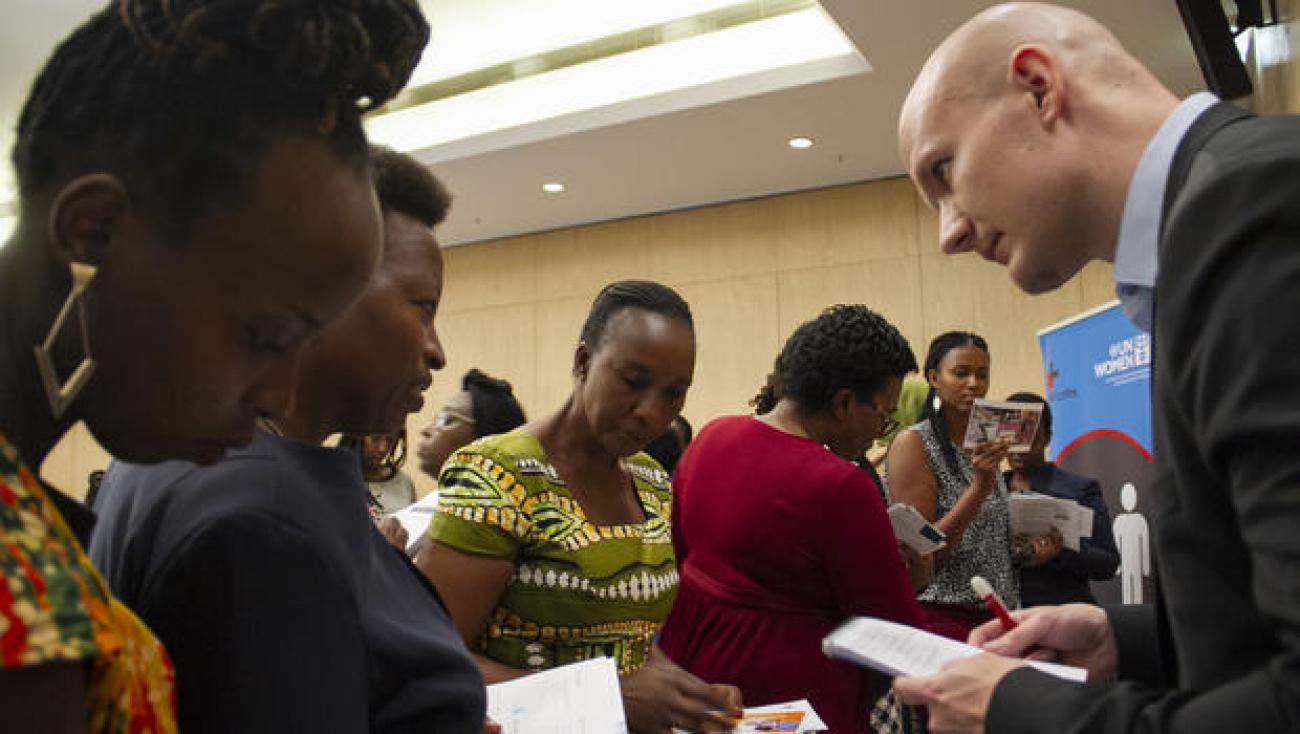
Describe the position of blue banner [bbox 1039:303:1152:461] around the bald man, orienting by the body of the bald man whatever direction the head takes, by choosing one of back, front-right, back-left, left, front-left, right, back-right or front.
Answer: right

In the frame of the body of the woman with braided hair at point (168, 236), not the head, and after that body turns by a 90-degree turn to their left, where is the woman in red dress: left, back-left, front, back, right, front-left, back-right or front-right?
front-right

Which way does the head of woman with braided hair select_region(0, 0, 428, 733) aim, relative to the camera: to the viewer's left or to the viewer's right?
to the viewer's right

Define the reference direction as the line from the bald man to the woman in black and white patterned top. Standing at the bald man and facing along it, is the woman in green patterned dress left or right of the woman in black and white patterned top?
left

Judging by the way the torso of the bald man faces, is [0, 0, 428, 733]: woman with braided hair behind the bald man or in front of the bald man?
in front

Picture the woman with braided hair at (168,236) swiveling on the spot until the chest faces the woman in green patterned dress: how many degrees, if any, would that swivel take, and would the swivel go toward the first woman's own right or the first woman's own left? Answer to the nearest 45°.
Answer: approximately 45° to the first woman's own left

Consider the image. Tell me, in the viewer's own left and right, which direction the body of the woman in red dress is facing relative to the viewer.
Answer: facing away from the viewer and to the right of the viewer

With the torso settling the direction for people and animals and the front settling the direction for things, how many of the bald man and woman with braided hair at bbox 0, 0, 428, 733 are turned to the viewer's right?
1

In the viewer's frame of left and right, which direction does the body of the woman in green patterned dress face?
facing the viewer and to the right of the viewer

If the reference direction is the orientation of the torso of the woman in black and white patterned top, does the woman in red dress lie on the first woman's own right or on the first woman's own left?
on the first woman's own right

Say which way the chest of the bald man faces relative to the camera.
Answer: to the viewer's left

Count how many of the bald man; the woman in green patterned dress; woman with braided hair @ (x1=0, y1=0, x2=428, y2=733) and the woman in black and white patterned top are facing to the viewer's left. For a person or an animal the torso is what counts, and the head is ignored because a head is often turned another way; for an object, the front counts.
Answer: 1

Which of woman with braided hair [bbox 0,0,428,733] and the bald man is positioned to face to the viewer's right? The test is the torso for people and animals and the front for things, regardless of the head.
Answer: the woman with braided hair

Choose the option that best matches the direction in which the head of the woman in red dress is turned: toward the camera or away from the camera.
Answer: away from the camera

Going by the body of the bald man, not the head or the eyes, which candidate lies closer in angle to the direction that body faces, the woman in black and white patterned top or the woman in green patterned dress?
the woman in green patterned dress

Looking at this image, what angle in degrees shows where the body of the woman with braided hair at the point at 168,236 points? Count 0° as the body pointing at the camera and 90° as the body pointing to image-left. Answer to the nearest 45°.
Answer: approximately 270°

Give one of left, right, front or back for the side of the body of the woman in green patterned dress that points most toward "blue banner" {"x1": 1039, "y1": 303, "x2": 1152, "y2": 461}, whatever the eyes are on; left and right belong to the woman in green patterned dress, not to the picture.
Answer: left
